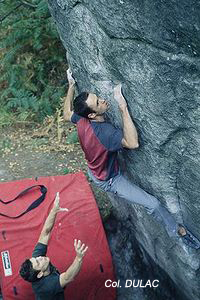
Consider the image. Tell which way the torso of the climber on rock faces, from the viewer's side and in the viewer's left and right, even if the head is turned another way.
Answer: facing away from the viewer and to the right of the viewer
